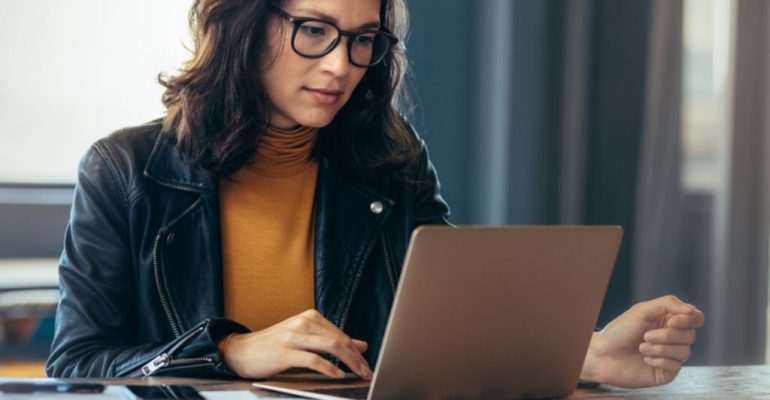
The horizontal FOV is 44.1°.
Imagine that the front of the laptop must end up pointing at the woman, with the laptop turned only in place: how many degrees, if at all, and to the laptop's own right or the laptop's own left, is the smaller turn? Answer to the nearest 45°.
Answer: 0° — it already faces them

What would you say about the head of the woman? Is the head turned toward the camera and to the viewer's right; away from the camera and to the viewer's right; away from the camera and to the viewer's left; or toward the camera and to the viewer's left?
toward the camera and to the viewer's right

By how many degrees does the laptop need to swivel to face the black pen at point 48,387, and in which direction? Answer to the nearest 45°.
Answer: approximately 45° to its left

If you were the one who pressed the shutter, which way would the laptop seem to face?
facing away from the viewer and to the left of the viewer

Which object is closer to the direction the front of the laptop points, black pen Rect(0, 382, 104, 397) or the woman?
the woman
